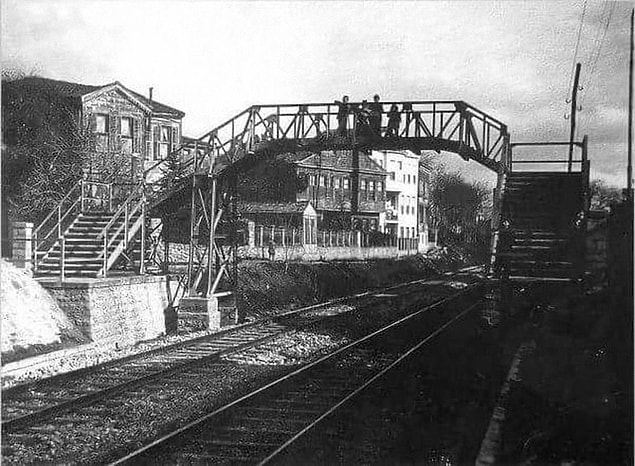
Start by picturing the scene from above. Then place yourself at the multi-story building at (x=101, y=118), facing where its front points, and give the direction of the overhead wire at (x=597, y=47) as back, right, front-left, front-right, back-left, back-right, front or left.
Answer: front

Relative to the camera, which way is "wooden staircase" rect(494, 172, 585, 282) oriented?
toward the camera

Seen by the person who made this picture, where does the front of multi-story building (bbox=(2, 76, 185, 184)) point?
facing the viewer and to the right of the viewer

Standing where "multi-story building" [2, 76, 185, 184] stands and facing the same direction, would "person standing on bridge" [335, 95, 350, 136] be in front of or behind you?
in front

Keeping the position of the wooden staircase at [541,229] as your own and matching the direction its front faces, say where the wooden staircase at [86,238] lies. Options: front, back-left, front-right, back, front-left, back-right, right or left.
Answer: right

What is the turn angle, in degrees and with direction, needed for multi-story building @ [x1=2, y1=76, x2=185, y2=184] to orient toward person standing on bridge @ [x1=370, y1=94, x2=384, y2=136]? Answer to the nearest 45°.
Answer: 0° — it already faces them
